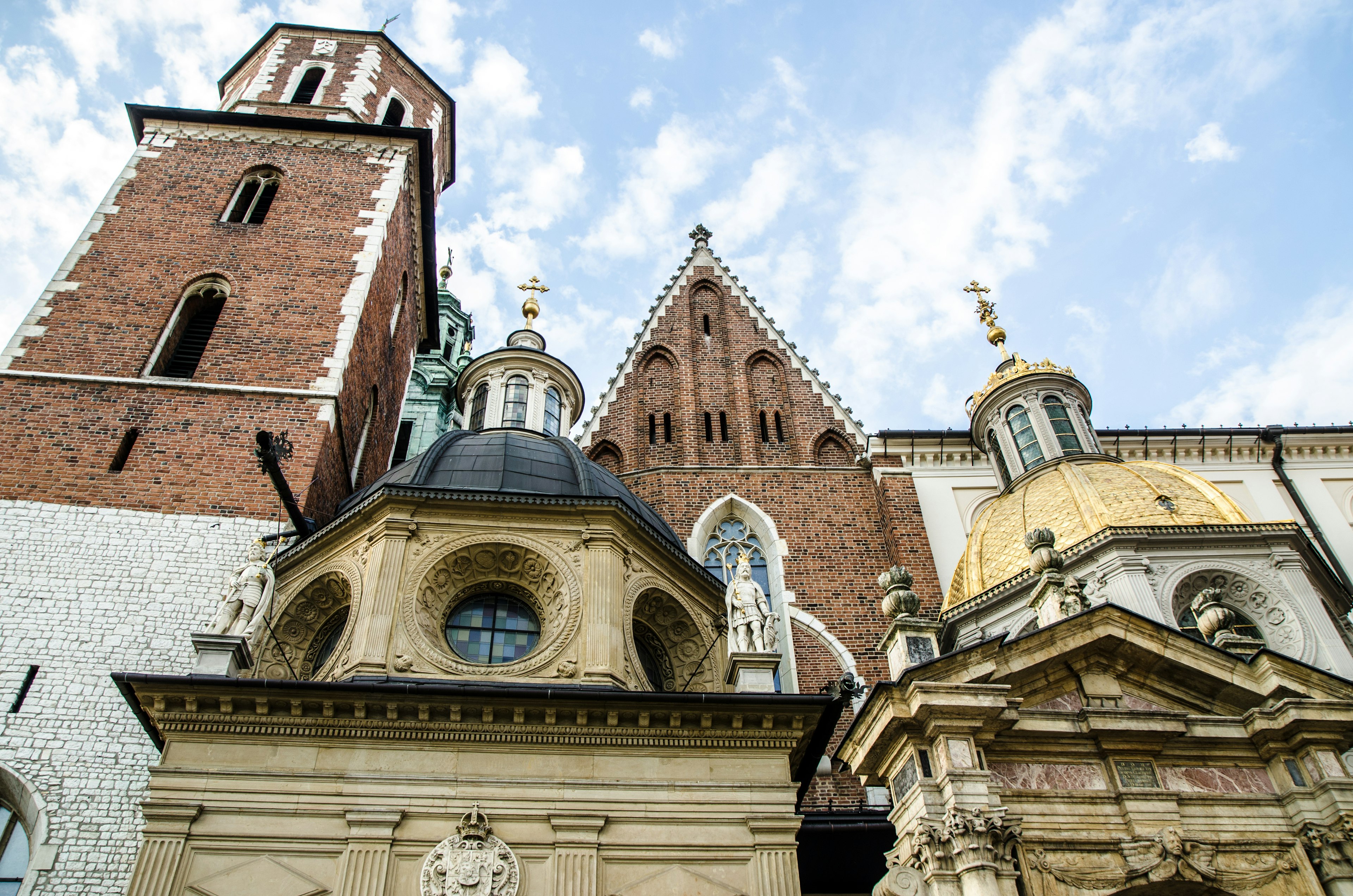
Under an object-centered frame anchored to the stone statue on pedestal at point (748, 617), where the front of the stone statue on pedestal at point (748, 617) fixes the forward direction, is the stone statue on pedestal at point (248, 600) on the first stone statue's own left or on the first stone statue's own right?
on the first stone statue's own right

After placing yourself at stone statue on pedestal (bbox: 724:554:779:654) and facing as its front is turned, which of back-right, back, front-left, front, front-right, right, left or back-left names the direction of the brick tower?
right

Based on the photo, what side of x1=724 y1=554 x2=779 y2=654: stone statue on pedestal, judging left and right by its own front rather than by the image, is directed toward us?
front
